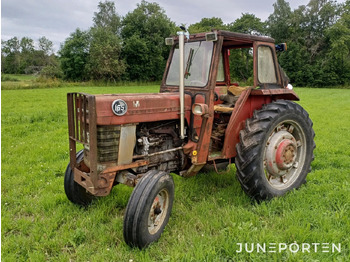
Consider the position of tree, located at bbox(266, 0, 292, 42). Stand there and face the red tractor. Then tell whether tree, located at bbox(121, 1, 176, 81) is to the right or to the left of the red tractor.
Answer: right

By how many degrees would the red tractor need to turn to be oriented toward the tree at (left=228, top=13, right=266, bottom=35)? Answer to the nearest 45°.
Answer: approximately 135° to its right

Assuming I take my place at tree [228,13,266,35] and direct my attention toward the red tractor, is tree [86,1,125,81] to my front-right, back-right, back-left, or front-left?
front-right

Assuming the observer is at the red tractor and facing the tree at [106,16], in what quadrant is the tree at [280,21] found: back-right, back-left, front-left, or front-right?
front-right

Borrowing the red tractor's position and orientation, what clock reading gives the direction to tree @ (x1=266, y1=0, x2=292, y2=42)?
The tree is roughly at 5 o'clock from the red tractor.

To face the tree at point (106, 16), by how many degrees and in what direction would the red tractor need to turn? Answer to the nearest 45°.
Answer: approximately 135° to its right

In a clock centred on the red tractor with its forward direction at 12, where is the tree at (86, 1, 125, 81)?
The tree is roughly at 4 o'clock from the red tractor.
